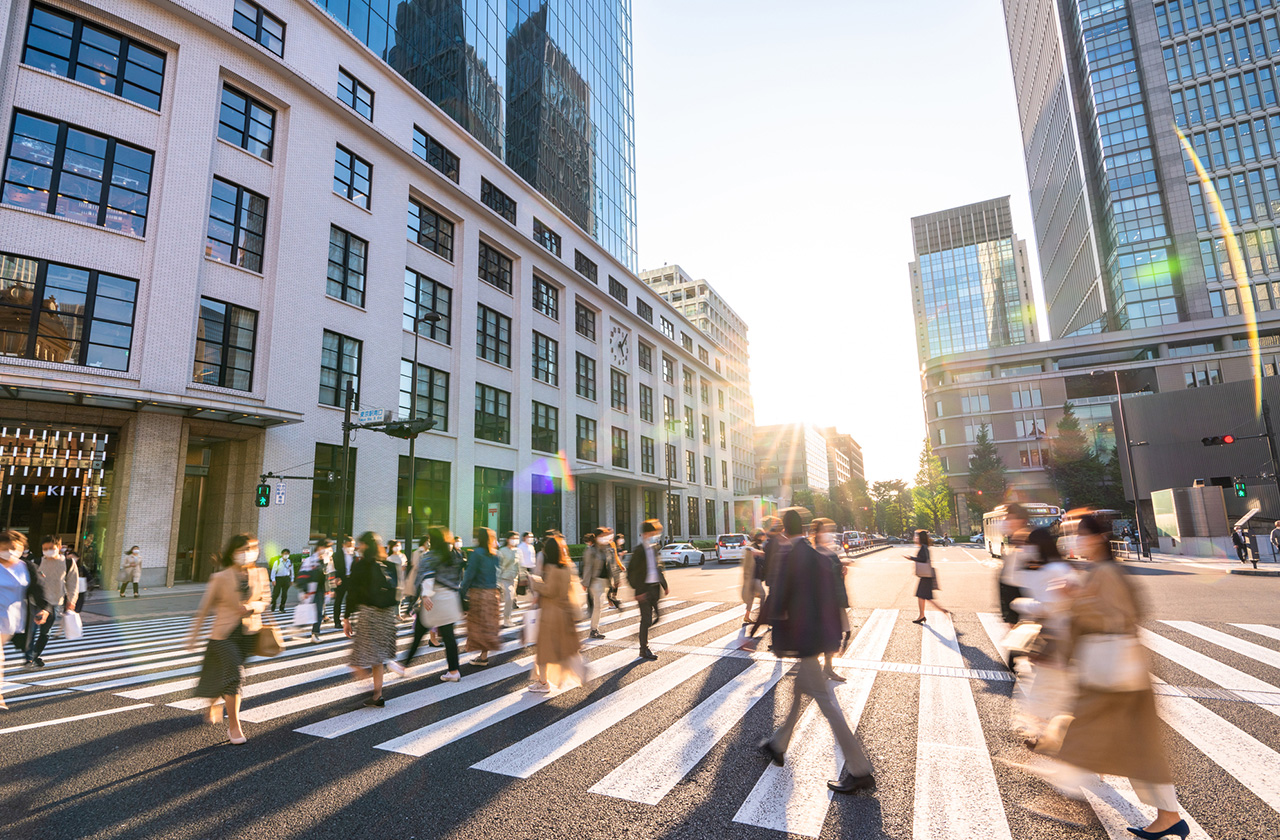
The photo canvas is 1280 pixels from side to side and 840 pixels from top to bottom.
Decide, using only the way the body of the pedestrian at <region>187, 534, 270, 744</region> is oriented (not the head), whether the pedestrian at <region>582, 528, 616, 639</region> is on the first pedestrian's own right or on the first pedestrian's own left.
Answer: on the first pedestrian's own left

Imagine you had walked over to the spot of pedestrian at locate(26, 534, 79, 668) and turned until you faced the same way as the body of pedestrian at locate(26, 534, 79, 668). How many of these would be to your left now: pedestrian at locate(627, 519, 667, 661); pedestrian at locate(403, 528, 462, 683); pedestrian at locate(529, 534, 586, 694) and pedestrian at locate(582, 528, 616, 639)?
4

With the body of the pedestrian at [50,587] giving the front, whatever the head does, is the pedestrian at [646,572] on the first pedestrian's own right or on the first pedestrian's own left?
on the first pedestrian's own left

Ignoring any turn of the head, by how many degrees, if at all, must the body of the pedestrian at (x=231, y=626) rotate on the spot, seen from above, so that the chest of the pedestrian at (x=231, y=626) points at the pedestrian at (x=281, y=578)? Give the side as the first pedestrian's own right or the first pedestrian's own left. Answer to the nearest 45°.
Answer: approximately 135° to the first pedestrian's own left

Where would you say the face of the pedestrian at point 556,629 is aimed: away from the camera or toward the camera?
away from the camera

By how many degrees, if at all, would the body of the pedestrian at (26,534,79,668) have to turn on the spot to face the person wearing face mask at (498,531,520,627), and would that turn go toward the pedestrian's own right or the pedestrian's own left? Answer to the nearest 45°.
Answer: approximately 135° to the pedestrian's own left

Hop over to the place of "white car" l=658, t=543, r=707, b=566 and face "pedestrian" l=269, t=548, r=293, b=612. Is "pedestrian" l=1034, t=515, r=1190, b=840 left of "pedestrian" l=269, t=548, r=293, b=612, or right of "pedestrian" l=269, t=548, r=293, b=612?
left

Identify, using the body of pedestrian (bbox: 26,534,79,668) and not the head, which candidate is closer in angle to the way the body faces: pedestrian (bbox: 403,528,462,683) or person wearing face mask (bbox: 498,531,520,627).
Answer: the pedestrian

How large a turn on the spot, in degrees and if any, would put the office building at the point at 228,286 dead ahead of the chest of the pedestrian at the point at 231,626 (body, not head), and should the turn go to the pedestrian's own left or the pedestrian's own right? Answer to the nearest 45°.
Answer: approximately 135° to the pedestrian's own left

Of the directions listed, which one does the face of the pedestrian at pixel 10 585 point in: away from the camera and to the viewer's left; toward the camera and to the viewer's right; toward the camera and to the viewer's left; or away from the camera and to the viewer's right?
toward the camera and to the viewer's right

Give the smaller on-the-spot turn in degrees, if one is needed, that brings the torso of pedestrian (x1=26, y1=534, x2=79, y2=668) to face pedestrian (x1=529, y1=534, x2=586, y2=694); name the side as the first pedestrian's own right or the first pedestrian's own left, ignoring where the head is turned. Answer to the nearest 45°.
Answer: approximately 90° to the first pedestrian's own left

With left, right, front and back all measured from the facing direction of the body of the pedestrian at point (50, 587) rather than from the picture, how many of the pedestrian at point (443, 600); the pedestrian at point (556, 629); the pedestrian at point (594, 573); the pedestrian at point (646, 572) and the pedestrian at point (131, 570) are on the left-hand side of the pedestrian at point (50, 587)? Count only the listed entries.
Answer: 4

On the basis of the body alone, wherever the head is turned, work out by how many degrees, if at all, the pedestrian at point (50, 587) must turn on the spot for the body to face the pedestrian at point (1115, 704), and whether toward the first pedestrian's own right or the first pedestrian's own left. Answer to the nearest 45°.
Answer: approximately 45° to the first pedestrian's own left
